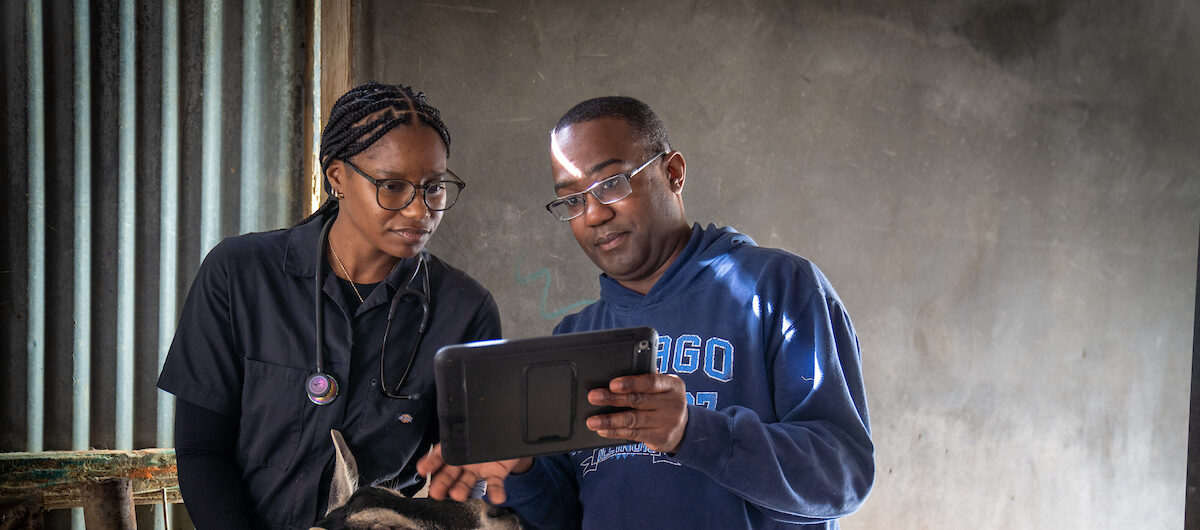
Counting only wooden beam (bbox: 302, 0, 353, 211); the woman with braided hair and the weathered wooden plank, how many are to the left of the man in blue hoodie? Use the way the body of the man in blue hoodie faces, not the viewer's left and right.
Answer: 0

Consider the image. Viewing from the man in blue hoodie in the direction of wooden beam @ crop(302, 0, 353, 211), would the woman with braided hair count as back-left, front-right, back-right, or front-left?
front-left

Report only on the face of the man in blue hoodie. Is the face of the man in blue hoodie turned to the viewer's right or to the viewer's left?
to the viewer's left

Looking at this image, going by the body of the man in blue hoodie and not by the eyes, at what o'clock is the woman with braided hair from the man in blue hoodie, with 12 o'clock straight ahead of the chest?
The woman with braided hair is roughly at 2 o'clock from the man in blue hoodie.

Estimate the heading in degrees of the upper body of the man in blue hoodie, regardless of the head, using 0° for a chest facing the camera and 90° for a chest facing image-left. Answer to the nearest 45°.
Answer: approximately 45°

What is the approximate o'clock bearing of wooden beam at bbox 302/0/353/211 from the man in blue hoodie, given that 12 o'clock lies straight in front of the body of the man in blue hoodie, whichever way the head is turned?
The wooden beam is roughly at 3 o'clock from the man in blue hoodie.

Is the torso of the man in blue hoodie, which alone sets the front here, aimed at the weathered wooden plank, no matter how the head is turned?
no

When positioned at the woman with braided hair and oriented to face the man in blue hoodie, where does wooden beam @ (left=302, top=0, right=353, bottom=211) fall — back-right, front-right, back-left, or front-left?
back-left

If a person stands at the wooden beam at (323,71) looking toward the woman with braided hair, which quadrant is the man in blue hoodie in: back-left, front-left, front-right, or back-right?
front-left

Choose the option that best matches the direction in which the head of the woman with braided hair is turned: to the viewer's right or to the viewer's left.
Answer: to the viewer's right
